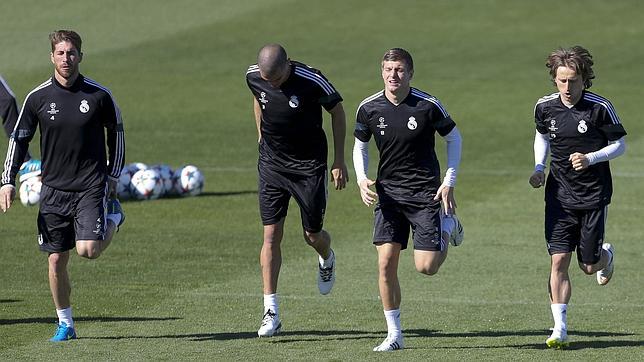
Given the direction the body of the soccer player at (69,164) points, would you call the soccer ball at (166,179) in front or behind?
behind

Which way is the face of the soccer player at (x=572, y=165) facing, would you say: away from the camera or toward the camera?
toward the camera

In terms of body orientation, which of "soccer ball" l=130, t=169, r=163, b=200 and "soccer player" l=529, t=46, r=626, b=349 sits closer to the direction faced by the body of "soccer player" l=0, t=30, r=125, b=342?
the soccer player

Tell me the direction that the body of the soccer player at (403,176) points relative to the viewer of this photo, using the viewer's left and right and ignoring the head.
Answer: facing the viewer

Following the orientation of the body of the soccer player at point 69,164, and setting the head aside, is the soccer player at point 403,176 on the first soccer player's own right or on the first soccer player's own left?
on the first soccer player's own left

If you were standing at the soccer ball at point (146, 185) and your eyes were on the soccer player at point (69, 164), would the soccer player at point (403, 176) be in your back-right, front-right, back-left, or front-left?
front-left

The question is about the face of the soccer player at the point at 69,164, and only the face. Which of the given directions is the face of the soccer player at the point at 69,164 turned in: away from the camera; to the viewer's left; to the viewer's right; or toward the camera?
toward the camera

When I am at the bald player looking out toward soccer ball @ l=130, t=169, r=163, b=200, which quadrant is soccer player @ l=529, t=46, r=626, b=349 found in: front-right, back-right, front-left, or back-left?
back-right

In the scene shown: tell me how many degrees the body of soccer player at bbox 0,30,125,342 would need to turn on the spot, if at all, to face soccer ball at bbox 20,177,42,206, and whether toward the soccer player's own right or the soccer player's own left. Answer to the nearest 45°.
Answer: approximately 180°

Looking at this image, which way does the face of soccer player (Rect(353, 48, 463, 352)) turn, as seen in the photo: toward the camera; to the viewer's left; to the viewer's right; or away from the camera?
toward the camera

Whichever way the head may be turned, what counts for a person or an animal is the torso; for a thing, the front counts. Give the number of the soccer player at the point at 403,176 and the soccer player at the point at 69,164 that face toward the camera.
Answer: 2
